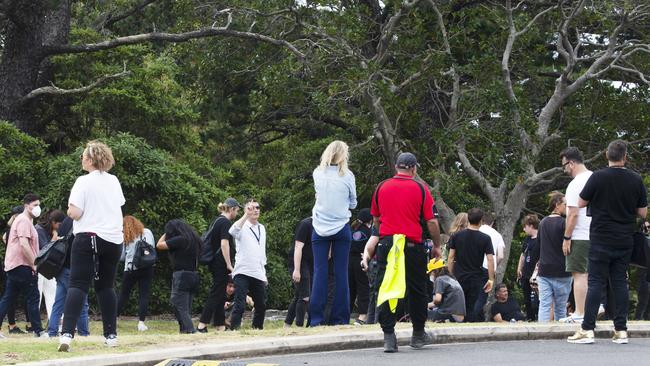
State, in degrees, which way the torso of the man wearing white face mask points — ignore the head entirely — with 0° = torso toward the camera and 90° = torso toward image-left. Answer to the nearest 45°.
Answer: approximately 270°

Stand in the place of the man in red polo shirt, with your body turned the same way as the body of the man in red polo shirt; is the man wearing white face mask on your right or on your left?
on your left

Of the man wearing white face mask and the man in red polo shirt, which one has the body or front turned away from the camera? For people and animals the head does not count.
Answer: the man in red polo shirt

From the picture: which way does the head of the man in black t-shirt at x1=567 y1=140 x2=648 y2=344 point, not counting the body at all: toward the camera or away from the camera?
away from the camera

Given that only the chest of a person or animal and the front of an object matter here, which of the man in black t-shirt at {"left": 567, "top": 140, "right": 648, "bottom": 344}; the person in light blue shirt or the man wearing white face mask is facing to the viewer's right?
the man wearing white face mask

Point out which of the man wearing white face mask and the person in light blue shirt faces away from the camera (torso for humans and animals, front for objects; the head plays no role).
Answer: the person in light blue shirt

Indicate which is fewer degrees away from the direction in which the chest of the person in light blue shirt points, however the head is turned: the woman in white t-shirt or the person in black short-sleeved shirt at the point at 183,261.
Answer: the person in black short-sleeved shirt

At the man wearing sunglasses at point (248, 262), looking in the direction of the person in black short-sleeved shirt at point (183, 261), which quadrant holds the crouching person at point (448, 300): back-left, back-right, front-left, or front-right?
back-right

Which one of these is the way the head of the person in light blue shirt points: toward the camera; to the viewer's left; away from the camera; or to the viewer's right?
away from the camera

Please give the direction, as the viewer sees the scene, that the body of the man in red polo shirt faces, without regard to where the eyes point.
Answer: away from the camera
